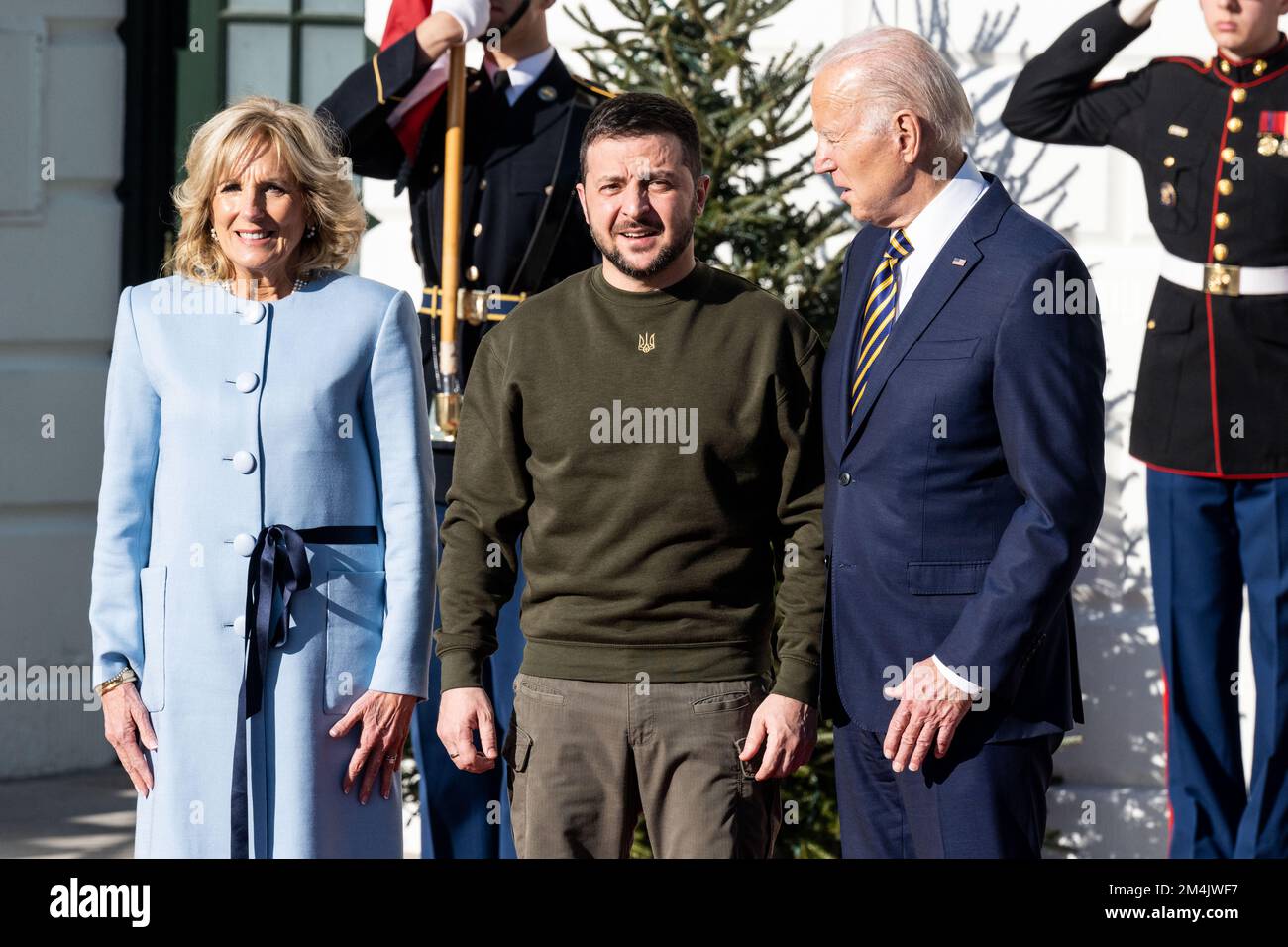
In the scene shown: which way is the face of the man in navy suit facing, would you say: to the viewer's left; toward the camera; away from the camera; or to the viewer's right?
to the viewer's left

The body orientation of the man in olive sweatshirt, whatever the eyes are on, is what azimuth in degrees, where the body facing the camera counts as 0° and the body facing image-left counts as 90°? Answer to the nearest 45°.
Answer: approximately 0°

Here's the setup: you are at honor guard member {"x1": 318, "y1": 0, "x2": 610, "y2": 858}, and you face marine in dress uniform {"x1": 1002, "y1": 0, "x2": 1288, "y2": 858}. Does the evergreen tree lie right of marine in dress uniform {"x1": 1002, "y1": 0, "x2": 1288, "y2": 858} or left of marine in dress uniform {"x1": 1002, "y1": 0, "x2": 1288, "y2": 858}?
left

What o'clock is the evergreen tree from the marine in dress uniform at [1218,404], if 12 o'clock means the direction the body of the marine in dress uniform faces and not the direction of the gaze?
The evergreen tree is roughly at 3 o'clock from the marine in dress uniform.

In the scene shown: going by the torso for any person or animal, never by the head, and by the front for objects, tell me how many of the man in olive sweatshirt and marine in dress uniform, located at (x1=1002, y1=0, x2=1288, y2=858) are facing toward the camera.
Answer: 2

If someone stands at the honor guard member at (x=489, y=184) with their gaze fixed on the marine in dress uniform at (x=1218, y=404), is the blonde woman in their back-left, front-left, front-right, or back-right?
back-right

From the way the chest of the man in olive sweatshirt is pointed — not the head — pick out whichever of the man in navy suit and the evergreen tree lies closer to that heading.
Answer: the man in navy suit

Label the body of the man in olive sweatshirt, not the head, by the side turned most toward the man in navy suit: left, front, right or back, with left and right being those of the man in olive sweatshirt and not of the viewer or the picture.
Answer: left

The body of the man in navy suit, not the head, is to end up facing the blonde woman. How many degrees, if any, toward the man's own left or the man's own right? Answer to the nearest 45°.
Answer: approximately 45° to the man's own right

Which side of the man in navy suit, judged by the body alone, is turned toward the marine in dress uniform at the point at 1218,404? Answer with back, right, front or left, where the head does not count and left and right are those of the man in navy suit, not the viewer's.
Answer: back

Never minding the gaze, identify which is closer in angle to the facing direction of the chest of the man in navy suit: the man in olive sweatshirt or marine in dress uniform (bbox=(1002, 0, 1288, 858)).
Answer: the man in olive sweatshirt

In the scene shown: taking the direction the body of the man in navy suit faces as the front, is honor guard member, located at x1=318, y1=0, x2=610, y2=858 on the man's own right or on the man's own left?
on the man's own right
